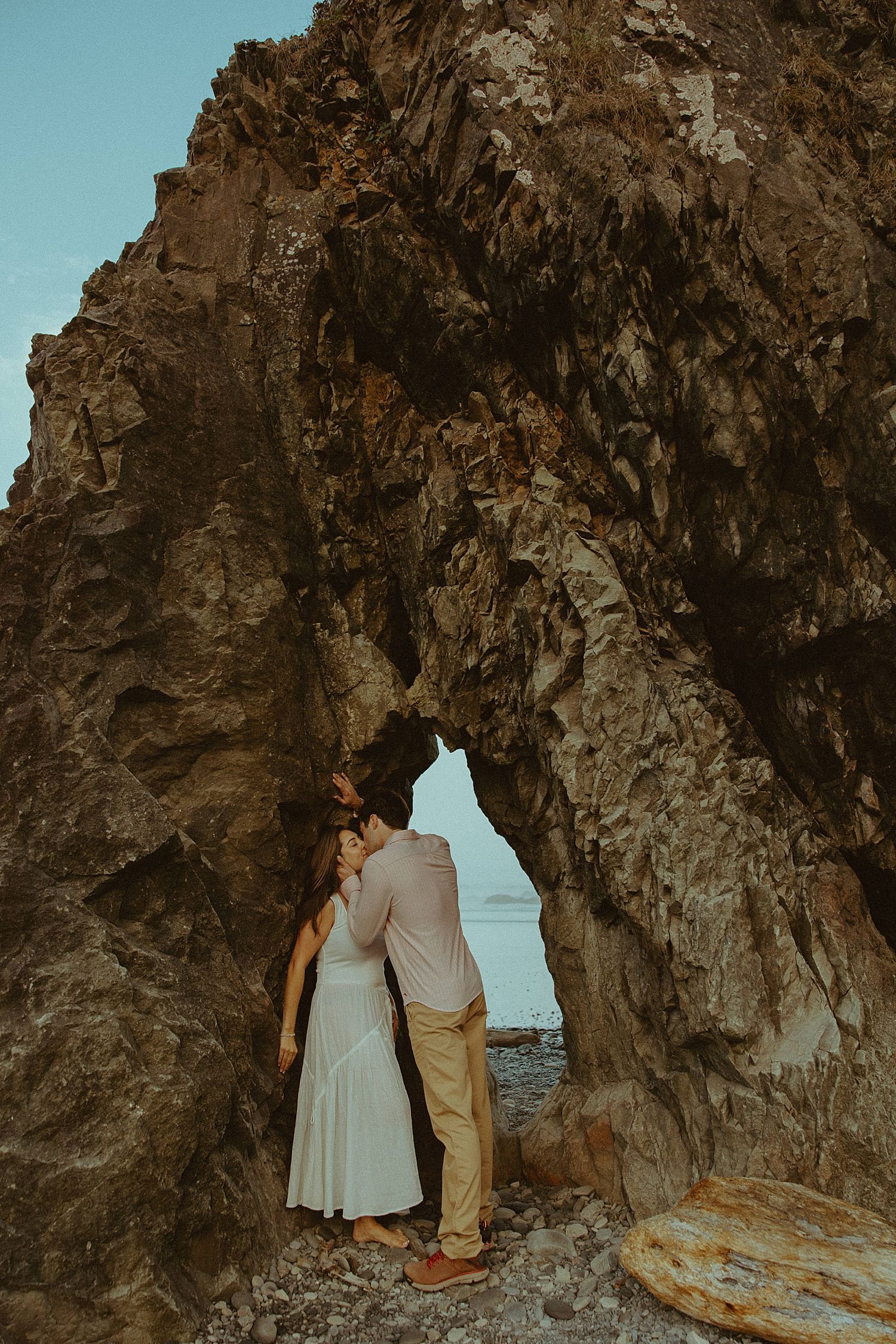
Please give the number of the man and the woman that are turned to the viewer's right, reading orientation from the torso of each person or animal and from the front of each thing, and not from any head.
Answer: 1

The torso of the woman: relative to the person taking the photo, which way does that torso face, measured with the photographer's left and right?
facing to the right of the viewer

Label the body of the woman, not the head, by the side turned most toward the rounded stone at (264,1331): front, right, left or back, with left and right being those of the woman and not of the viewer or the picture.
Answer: right

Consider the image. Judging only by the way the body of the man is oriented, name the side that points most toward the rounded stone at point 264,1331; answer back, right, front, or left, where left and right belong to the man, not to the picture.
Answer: left

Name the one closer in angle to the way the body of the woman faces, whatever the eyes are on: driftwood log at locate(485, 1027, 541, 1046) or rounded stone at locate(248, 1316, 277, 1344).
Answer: the driftwood log

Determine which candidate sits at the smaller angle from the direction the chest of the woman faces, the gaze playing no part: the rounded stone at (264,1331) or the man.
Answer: the man

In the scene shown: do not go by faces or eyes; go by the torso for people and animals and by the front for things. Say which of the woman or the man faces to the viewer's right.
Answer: the woman

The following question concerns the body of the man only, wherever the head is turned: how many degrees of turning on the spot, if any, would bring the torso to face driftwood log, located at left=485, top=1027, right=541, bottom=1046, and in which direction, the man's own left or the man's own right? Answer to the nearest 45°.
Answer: approximately 45° to the man's own right

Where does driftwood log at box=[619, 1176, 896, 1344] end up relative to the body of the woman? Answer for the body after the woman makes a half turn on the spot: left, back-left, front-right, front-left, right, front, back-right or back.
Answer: back-left

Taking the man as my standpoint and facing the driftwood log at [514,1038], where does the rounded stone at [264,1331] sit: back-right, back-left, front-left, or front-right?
back-left

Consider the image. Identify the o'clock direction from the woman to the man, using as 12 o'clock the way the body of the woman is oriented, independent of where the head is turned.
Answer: The man is roughly at 1 o'clock from the woman.

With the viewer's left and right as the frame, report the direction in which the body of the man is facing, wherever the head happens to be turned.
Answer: facing away from the viewer and to the left of the viewer

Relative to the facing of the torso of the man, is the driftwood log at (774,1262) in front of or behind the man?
behind
